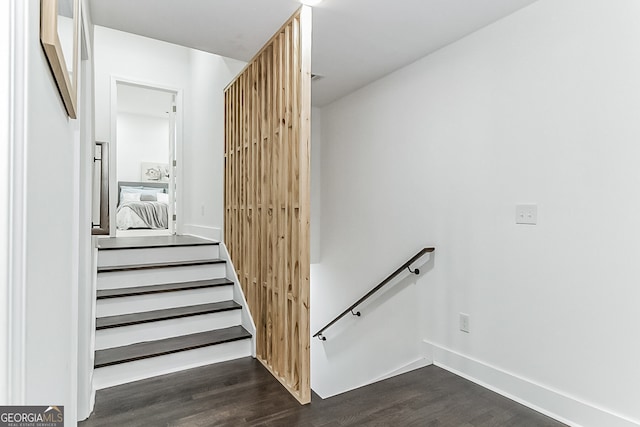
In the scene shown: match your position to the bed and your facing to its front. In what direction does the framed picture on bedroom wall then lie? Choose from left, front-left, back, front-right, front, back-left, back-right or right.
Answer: back

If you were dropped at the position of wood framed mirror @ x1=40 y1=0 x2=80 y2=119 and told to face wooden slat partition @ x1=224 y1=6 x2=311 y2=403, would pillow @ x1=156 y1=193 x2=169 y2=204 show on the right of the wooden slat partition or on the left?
left

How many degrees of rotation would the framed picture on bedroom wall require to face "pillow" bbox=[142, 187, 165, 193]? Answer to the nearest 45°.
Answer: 0° — it already faces it

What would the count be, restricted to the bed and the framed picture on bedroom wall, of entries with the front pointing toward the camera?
2

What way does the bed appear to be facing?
toward the camera

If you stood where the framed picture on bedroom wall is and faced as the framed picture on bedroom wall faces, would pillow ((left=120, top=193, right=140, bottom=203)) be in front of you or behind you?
in front

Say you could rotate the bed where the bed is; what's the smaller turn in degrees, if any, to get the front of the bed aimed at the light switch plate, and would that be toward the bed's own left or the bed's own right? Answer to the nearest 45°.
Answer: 0° — it already faces it

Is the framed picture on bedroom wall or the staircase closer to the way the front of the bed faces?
the staircase

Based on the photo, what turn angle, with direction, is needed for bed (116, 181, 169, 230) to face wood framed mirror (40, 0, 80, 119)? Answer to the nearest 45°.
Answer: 0° — it already faces it

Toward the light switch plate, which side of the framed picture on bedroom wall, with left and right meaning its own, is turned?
front

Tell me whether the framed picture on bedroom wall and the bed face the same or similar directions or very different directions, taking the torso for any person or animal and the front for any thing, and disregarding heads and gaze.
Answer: same or similar directions

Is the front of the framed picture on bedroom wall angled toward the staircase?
yes

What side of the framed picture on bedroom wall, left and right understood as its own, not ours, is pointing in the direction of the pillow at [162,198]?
front

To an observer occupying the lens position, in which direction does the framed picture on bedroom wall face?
facing the viewer
